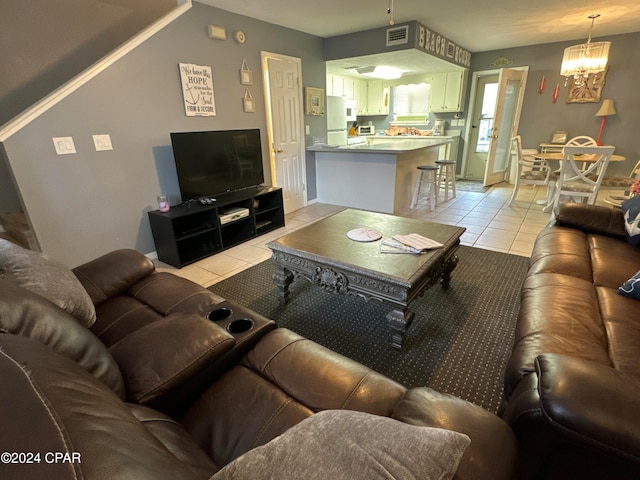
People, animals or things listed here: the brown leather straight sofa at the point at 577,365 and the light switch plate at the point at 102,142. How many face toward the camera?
1

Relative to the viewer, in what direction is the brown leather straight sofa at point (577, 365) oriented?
to the viewer's left

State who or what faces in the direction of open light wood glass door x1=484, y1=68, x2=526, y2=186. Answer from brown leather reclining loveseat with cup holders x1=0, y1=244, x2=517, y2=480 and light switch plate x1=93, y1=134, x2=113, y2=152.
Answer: the brown leather reclining loveseat with cup holders

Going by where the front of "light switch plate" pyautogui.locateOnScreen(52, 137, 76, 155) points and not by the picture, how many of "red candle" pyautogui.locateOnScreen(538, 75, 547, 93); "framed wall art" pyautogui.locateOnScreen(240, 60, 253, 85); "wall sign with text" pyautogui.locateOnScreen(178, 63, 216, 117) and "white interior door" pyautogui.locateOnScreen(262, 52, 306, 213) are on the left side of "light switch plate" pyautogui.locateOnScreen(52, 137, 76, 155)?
4

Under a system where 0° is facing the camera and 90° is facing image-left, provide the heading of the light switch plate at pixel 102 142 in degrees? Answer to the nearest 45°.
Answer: approximately 0°

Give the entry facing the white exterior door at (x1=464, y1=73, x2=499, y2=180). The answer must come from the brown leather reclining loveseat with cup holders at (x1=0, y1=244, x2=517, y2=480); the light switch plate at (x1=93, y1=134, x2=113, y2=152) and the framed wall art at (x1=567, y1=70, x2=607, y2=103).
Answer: the brown leather reclining loveseat with cup holders

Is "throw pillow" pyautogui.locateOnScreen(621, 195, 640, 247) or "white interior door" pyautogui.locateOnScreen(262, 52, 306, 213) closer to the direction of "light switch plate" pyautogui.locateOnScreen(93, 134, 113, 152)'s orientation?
the throw pillow

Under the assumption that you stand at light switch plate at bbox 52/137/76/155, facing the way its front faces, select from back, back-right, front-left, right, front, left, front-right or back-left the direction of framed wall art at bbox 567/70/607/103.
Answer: left

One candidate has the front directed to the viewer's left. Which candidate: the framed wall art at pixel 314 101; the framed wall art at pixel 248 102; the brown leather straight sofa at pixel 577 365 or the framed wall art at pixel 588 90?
the brown leather straight sofa

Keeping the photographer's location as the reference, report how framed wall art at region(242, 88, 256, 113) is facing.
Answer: facing the viewer and to the right of the viewer

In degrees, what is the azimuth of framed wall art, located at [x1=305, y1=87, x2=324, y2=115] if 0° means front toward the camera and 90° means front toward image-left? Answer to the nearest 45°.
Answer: approximately 315°

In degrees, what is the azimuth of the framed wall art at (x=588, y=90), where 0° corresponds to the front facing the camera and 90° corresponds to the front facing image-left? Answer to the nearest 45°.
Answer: approximately 0°

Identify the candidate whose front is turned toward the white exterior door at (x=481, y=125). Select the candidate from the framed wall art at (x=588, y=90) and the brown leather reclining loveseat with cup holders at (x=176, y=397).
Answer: the brown leather reclining loveseat with cup holders
